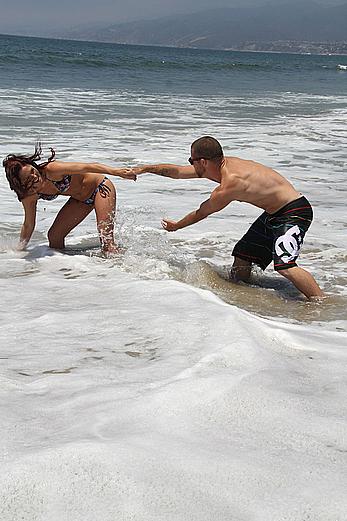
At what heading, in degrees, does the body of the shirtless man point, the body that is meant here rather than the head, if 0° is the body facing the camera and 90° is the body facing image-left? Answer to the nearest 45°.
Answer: approximately 90°

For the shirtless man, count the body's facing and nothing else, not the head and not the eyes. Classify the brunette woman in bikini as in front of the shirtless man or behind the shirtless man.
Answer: in front
